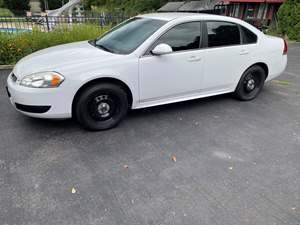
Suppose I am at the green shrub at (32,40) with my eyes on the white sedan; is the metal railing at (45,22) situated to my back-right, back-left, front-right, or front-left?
back-left

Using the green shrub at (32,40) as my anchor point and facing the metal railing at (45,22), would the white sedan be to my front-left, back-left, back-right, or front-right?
back-right

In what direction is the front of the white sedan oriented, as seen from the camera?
facing the viewer and to the left of the viewer

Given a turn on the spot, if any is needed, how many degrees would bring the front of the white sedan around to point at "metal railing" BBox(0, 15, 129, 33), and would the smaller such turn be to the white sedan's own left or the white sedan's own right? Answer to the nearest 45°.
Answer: approximately 90° to the white sedan's own right

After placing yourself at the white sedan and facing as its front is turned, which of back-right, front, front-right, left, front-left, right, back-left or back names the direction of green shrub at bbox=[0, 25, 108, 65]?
right
